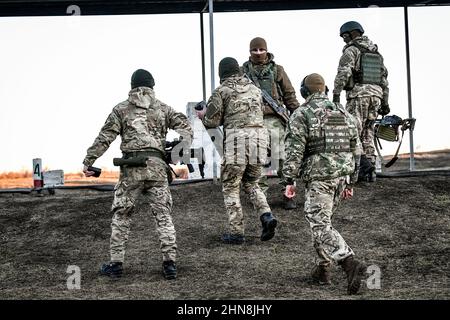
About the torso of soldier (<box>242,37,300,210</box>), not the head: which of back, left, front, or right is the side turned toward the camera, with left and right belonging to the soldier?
front

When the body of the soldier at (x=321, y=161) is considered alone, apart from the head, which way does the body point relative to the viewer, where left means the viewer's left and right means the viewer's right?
facing away from the viewer and to the left of the viewer

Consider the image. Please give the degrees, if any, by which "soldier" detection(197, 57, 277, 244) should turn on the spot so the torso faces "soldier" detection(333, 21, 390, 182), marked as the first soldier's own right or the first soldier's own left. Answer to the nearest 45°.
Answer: approximately 90° to the first soldier's own right

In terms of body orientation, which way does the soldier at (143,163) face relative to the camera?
away from the camera

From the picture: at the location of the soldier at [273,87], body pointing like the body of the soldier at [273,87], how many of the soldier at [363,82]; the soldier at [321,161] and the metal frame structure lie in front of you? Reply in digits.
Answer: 1

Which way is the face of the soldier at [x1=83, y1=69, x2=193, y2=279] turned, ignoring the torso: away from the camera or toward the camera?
away from the camera
